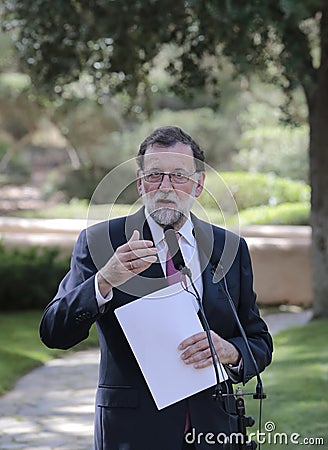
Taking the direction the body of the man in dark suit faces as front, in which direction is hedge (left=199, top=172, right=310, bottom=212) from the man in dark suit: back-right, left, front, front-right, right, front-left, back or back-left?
back

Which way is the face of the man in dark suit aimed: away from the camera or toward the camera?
toward the camera

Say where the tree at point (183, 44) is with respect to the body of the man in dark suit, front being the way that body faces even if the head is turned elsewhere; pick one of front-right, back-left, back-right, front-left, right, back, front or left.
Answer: back

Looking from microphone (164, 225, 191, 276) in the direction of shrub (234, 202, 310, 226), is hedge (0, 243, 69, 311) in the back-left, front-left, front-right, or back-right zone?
front-left

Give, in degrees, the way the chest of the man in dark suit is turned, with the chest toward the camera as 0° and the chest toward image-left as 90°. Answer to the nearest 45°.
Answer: approximately 0°
